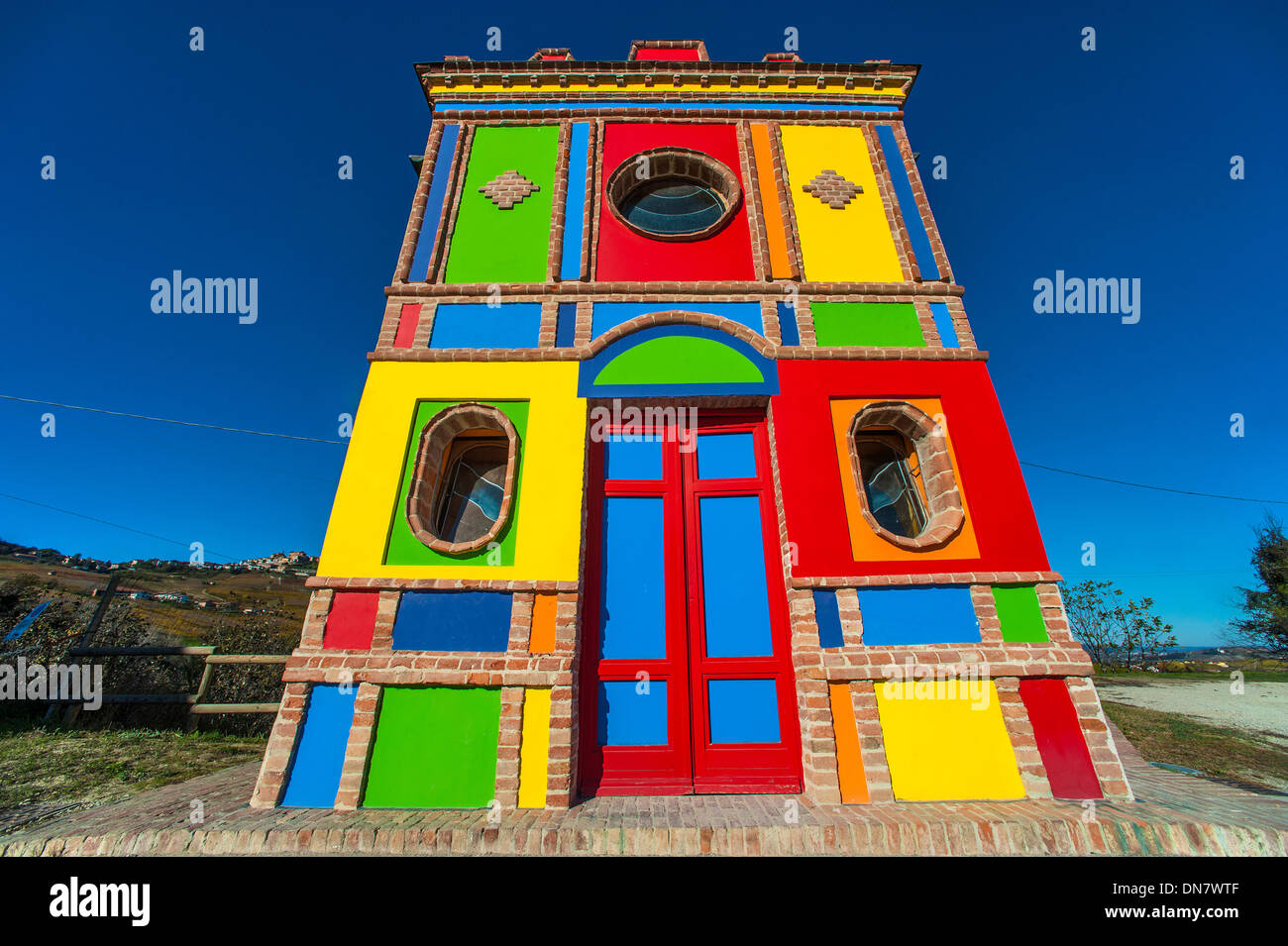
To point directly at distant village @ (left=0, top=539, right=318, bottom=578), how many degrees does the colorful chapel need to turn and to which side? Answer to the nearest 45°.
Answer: approximately 135° to its right

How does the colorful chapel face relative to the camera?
toward the camera
